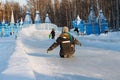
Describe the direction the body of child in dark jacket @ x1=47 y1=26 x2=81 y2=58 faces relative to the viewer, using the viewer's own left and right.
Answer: facing away from the viewer
